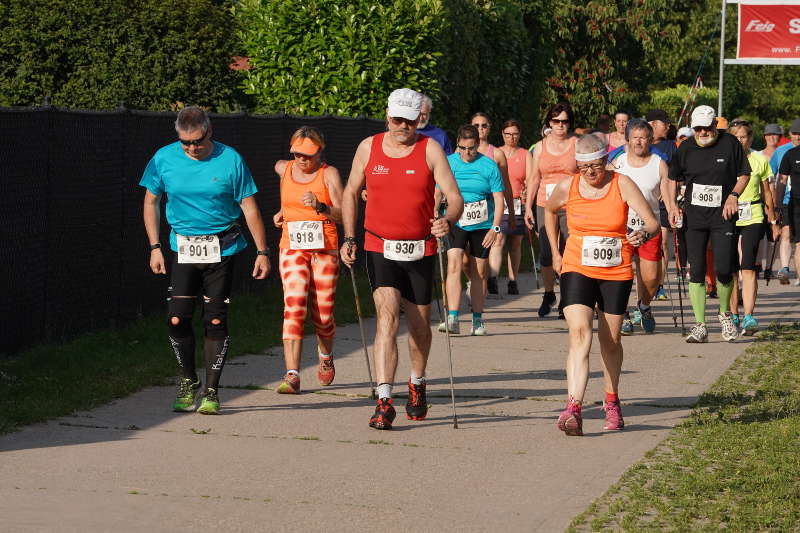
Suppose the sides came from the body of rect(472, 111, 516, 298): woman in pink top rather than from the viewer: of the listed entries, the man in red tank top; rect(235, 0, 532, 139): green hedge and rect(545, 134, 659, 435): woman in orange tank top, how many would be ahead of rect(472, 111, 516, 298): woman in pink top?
2

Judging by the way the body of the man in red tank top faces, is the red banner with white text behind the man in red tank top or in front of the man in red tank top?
behind

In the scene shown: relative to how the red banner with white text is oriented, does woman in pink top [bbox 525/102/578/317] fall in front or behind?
in front

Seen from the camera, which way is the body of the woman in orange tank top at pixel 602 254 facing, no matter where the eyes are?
toward the camera

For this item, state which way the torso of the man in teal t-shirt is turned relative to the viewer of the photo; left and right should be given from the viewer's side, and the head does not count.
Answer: facing the viewer

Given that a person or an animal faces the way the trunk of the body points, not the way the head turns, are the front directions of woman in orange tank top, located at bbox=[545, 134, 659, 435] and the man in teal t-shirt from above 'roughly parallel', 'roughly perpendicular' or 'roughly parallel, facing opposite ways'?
roughly parallel

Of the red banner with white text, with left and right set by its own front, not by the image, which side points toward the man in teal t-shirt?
front

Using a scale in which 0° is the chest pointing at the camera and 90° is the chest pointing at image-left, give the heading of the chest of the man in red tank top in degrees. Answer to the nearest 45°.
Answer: approximately 0°

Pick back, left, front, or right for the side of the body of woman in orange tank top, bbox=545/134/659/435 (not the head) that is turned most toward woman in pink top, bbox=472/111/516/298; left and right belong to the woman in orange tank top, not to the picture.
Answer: back
